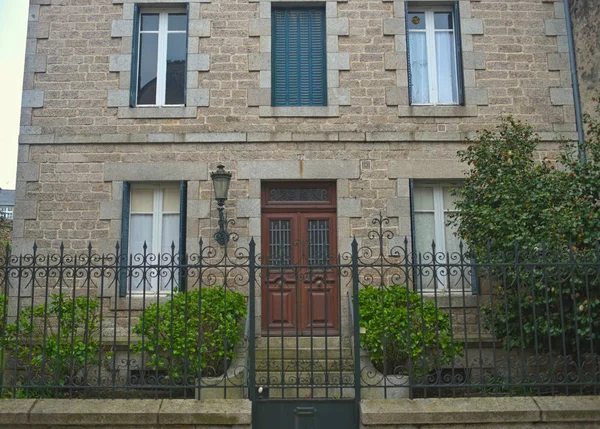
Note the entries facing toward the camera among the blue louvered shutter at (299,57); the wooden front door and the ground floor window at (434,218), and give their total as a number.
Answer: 3

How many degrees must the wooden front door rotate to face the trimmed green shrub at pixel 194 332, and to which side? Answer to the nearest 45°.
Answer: approximately 45° to its right

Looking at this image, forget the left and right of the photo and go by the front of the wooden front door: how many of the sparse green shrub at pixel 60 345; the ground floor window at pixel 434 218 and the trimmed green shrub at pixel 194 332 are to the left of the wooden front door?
1

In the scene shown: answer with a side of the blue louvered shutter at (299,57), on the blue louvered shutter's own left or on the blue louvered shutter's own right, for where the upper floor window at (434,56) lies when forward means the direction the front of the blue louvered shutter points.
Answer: on the blue louvered shutter's own left

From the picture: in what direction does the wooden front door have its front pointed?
toward the camera

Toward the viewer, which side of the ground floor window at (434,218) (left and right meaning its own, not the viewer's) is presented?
front
